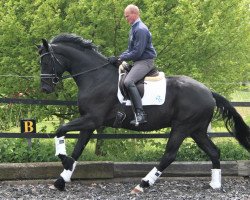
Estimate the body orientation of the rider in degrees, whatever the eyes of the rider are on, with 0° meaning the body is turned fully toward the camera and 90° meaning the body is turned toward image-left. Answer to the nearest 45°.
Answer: approximately 90°

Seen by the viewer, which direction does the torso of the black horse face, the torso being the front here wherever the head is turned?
to the viewer's left
